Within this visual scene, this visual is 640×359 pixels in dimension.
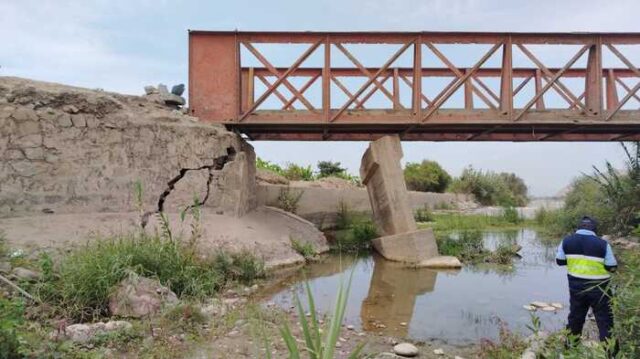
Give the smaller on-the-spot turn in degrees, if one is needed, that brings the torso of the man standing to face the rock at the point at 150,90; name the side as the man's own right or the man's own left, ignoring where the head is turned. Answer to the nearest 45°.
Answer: approximately 90° to the man's own left

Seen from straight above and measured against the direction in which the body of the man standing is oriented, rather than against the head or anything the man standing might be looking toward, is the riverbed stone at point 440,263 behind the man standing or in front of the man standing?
in front

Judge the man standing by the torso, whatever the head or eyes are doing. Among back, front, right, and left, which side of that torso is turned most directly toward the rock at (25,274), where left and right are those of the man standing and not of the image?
left

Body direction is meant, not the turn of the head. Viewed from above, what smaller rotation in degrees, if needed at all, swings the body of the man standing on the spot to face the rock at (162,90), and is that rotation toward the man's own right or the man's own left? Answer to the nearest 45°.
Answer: approximately 90° to the man's own left

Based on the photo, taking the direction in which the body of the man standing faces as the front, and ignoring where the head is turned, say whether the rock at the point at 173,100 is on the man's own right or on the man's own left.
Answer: on the man's own left

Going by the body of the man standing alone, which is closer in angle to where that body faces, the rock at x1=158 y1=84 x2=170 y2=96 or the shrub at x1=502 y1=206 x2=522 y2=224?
the shrub

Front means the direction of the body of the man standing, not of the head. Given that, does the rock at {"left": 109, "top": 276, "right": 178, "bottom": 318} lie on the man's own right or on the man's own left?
on the man's own left

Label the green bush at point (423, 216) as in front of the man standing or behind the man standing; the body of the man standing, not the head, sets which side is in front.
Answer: in front

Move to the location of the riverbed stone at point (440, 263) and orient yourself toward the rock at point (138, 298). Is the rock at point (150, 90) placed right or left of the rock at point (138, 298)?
right

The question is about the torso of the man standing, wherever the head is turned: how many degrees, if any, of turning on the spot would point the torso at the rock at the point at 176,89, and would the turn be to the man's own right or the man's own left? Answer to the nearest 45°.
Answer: approximately 90° to the man's own left

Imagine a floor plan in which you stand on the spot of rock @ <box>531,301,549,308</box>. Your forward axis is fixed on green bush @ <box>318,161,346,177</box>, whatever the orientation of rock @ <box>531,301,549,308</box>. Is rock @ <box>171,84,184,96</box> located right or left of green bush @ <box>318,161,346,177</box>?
left

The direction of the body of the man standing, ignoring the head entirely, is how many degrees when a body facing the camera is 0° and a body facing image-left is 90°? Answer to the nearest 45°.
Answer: approximately 180°

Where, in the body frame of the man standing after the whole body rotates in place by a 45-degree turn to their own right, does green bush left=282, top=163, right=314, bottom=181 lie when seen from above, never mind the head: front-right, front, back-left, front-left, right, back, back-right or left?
left

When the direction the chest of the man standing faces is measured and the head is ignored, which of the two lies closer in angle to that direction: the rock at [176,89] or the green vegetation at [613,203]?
the green vegetation
